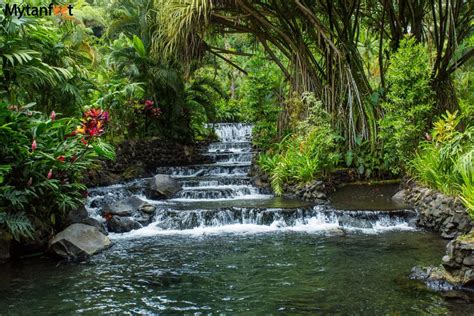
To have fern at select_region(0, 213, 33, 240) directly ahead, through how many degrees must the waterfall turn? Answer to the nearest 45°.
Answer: approximately 45° to its right

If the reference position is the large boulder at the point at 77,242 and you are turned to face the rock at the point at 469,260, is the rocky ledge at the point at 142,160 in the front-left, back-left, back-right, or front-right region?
back-left

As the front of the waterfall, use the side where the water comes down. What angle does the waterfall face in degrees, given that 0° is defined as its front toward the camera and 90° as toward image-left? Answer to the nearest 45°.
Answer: approximately 0°

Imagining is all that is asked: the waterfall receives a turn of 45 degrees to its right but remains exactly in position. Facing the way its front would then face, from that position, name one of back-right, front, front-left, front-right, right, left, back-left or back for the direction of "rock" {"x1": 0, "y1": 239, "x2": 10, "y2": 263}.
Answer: front

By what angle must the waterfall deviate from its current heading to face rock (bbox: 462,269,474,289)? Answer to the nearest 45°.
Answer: approximately 45° to its left

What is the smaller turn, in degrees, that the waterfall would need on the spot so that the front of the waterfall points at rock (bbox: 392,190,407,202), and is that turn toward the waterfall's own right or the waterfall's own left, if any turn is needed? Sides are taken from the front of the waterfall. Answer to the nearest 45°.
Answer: approximately 90° to the waterfall's own left

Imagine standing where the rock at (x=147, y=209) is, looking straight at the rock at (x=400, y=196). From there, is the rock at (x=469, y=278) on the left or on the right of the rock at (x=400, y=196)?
right

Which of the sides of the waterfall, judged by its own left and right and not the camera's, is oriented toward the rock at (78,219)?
right

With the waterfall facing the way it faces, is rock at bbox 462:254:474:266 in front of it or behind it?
in front
